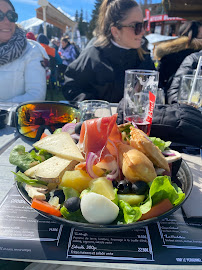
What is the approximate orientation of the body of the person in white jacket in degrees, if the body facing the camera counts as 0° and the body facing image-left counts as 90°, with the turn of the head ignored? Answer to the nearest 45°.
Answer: approximately 0°

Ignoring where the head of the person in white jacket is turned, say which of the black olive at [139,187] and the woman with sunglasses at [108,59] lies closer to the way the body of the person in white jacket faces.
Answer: the black olive

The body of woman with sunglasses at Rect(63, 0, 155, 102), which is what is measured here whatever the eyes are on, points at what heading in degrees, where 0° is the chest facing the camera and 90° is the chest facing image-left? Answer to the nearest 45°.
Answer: approximately 315°

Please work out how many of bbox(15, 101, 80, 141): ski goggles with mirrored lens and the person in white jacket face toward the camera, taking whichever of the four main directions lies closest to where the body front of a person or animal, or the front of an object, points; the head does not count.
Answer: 2

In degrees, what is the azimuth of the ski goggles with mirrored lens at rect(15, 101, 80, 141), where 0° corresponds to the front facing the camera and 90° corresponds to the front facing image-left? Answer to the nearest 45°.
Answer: approximately 0°

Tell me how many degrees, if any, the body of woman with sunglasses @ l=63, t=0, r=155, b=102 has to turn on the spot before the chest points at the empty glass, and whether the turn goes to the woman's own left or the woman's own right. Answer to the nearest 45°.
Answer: approximately 45° to the woman's own right

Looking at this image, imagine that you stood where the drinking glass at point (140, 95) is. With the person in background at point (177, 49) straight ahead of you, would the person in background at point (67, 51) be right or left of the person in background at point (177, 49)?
left

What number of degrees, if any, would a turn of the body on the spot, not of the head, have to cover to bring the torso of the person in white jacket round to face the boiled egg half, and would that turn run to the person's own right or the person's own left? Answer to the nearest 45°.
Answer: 0° — they already face it

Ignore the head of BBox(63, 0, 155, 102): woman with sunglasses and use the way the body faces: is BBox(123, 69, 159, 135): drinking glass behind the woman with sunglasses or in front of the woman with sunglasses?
in front

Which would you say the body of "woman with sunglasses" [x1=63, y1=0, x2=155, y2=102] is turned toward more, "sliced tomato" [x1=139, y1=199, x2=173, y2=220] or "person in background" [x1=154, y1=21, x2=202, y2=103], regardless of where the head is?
the sliced tomato

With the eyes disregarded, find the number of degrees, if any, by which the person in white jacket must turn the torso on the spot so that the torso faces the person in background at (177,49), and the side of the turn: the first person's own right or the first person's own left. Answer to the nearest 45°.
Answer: approximately 90° to the first person's own left

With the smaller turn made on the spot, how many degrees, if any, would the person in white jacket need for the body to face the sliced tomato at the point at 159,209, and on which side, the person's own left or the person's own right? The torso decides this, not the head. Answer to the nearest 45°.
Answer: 0° — they already face it
